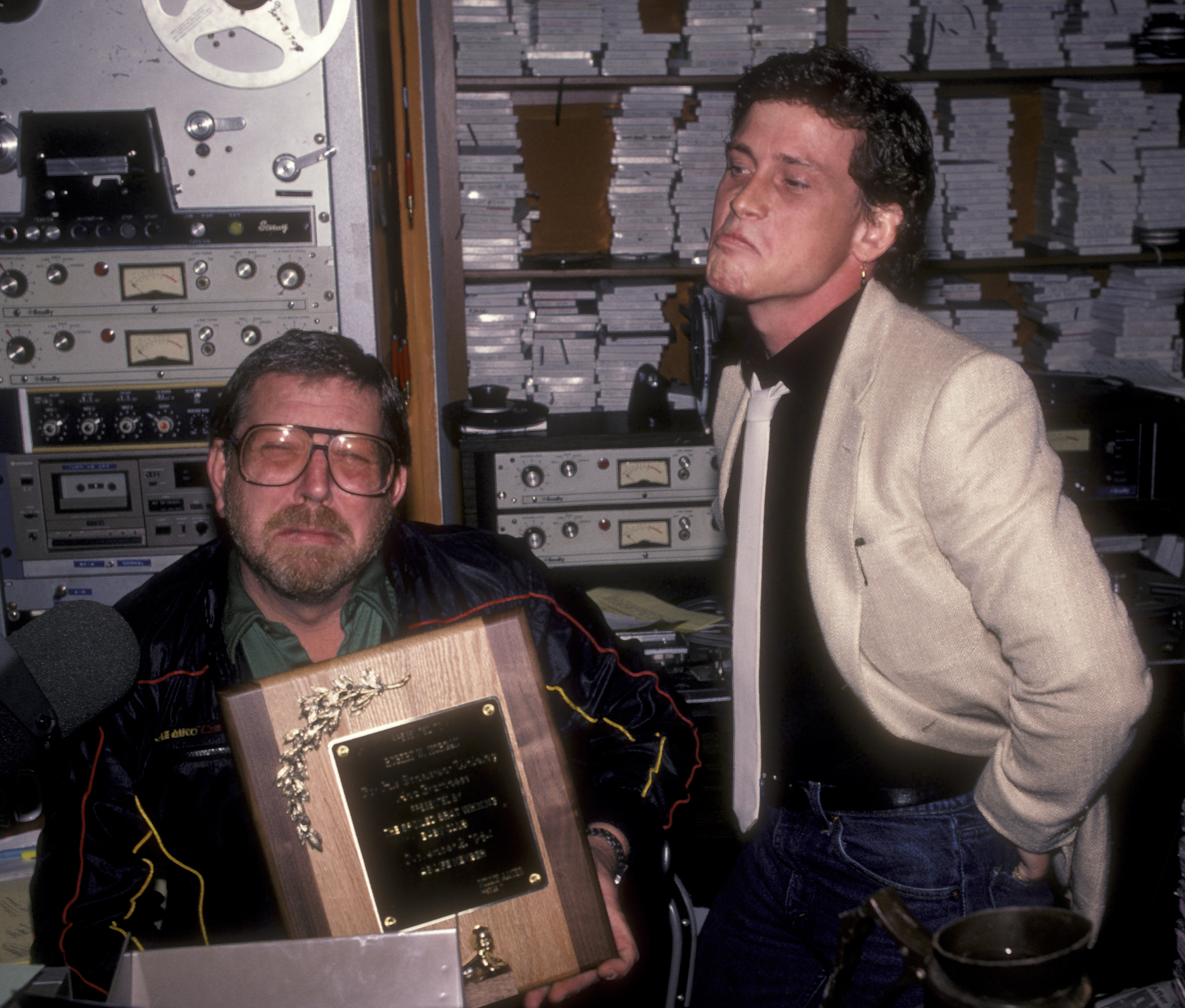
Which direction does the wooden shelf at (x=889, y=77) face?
toward the camera

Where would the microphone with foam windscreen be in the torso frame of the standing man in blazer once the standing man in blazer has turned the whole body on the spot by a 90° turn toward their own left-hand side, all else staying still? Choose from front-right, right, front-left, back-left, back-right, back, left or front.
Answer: right

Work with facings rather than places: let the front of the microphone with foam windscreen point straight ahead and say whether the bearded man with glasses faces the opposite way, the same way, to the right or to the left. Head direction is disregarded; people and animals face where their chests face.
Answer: to the right

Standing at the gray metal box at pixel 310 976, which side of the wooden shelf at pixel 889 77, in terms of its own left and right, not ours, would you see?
front

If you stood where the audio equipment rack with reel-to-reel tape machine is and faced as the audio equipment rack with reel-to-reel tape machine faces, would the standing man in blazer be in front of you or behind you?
in front

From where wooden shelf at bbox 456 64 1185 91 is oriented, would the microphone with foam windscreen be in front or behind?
in front

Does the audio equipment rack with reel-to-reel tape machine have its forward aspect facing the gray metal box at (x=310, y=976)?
yes

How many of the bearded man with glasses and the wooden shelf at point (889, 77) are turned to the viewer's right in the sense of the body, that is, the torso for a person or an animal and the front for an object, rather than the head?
0

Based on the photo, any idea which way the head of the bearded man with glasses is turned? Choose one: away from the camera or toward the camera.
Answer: toward the camera

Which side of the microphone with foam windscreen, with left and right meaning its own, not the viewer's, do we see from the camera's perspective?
right

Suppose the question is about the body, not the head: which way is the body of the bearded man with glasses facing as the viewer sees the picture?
toward the camera

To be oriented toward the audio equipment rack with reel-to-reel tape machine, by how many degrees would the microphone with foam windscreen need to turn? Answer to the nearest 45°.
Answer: approximately 90° to its left

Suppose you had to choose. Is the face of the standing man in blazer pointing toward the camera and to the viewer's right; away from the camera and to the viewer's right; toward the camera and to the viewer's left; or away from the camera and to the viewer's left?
toward the camera and to the viewer's left

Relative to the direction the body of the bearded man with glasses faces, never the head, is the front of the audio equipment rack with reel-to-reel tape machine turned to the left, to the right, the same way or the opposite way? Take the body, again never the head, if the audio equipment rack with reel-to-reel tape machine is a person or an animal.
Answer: the same way
